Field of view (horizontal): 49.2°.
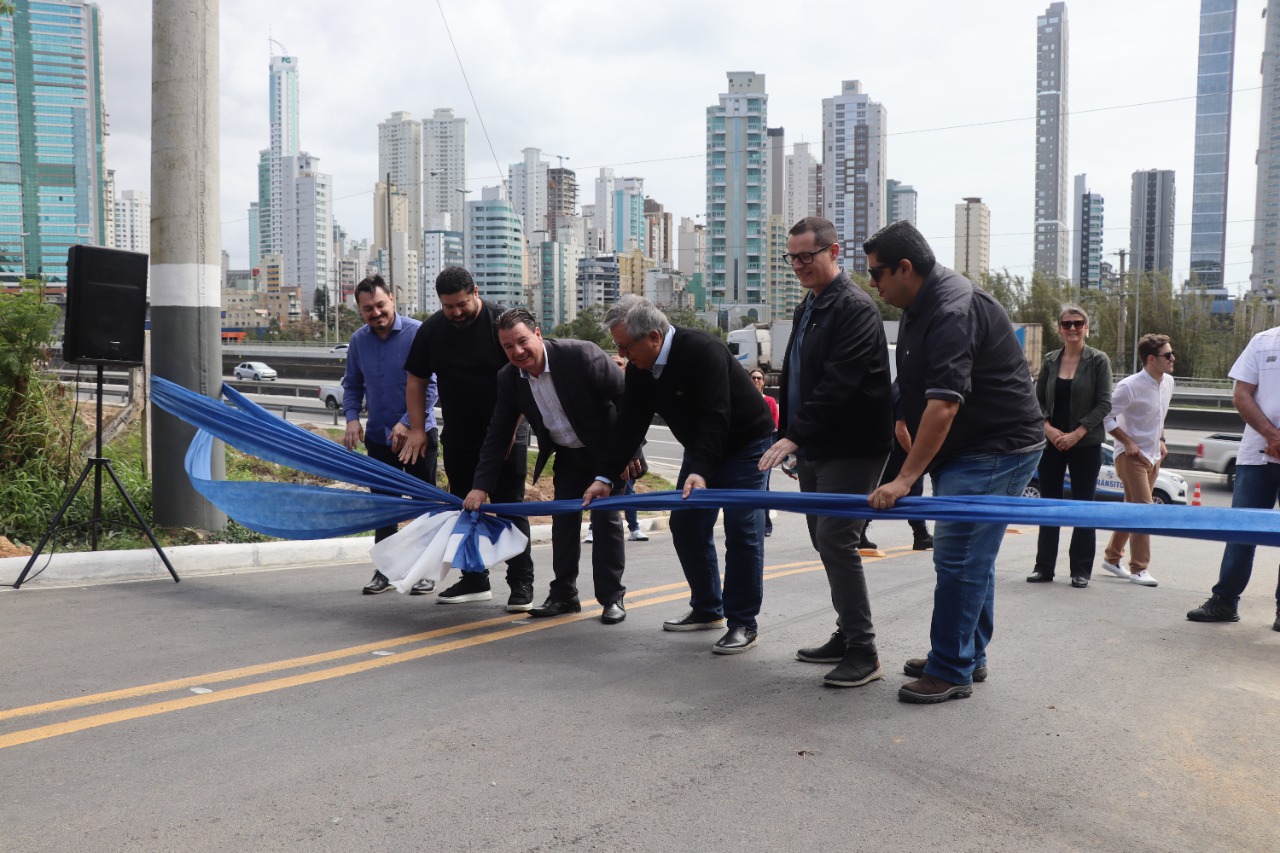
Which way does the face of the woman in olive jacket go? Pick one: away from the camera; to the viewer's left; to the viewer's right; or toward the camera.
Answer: toward the camera

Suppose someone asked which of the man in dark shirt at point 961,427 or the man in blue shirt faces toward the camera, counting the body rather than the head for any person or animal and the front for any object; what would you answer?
the man in blue shirt

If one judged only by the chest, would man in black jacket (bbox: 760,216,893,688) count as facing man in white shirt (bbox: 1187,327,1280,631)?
no

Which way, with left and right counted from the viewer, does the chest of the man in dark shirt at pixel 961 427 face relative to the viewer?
facing to the left of the viewer

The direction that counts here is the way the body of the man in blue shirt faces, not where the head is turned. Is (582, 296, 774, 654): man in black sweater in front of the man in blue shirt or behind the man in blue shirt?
in front

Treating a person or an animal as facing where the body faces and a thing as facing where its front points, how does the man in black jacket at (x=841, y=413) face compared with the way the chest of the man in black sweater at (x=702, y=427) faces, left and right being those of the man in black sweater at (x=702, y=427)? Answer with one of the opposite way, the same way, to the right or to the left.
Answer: the same way

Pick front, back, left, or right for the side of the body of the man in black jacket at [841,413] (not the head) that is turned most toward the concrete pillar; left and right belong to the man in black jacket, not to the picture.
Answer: right

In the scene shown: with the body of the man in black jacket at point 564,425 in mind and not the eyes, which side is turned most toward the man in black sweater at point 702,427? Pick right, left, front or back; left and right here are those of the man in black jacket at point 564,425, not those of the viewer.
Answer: left

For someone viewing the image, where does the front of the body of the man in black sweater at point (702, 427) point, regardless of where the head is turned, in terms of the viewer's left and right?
facing the viewer and to the left of the viewer

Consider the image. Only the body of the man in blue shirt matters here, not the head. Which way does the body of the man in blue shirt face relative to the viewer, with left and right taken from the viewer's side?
facing the viewer

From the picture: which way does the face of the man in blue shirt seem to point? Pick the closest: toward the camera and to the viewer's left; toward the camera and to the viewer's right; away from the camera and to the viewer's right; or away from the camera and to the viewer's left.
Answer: toward the camera and to the viewer's right

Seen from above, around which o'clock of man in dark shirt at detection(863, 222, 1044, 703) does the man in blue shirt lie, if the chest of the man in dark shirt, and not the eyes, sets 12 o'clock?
The man in blue shirt is roughly at 1 o'clock from the man in dark shirt.

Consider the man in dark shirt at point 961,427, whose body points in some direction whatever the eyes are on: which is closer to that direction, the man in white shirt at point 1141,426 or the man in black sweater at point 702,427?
the man in black sweater

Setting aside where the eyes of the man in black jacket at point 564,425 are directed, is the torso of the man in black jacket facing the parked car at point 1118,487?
no

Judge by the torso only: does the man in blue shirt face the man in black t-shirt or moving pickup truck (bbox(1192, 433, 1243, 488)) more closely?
the man in black t-shirt

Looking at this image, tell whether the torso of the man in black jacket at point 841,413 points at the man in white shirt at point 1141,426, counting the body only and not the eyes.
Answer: no
